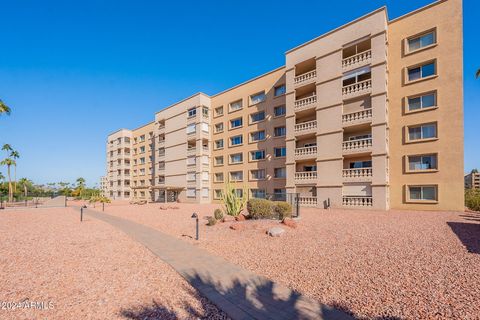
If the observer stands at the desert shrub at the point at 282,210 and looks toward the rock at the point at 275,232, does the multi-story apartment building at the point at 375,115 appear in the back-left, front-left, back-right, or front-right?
back-left

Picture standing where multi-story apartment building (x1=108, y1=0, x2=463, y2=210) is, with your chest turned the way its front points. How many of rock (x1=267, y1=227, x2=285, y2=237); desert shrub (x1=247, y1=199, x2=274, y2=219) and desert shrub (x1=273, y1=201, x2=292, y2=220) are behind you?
0

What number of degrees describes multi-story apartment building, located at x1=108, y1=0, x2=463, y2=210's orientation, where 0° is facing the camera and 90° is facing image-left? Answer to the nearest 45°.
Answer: approximately 45°

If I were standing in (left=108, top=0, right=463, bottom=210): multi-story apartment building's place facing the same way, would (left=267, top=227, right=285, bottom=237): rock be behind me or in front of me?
in front

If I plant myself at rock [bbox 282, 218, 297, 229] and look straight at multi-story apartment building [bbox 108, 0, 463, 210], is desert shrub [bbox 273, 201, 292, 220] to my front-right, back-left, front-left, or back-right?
front-left

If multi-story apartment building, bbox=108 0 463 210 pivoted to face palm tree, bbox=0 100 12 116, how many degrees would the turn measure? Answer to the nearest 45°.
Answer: approximately 45° to its right

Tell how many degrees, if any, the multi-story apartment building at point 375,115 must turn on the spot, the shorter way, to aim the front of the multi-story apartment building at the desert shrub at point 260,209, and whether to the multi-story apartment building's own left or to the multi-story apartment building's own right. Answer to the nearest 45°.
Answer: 0° — it already faces it
